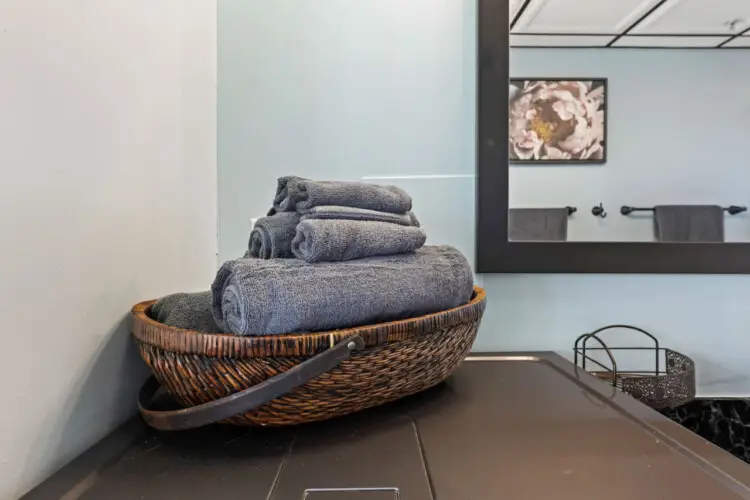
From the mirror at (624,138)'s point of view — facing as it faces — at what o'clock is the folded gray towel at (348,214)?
The folded gray towel is roughly at 1 o'clock from the mirror.

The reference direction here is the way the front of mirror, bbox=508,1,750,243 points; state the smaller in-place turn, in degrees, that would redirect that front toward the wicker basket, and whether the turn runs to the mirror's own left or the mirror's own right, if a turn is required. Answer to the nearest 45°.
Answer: approximately 45° to the mirror's own right

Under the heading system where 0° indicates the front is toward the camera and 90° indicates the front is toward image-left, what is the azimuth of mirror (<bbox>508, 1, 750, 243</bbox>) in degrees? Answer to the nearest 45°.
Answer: approximately 0°

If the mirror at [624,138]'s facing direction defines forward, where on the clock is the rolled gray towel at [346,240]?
The rolled gray towel is roughly at 1 o'clock from the mirror.
